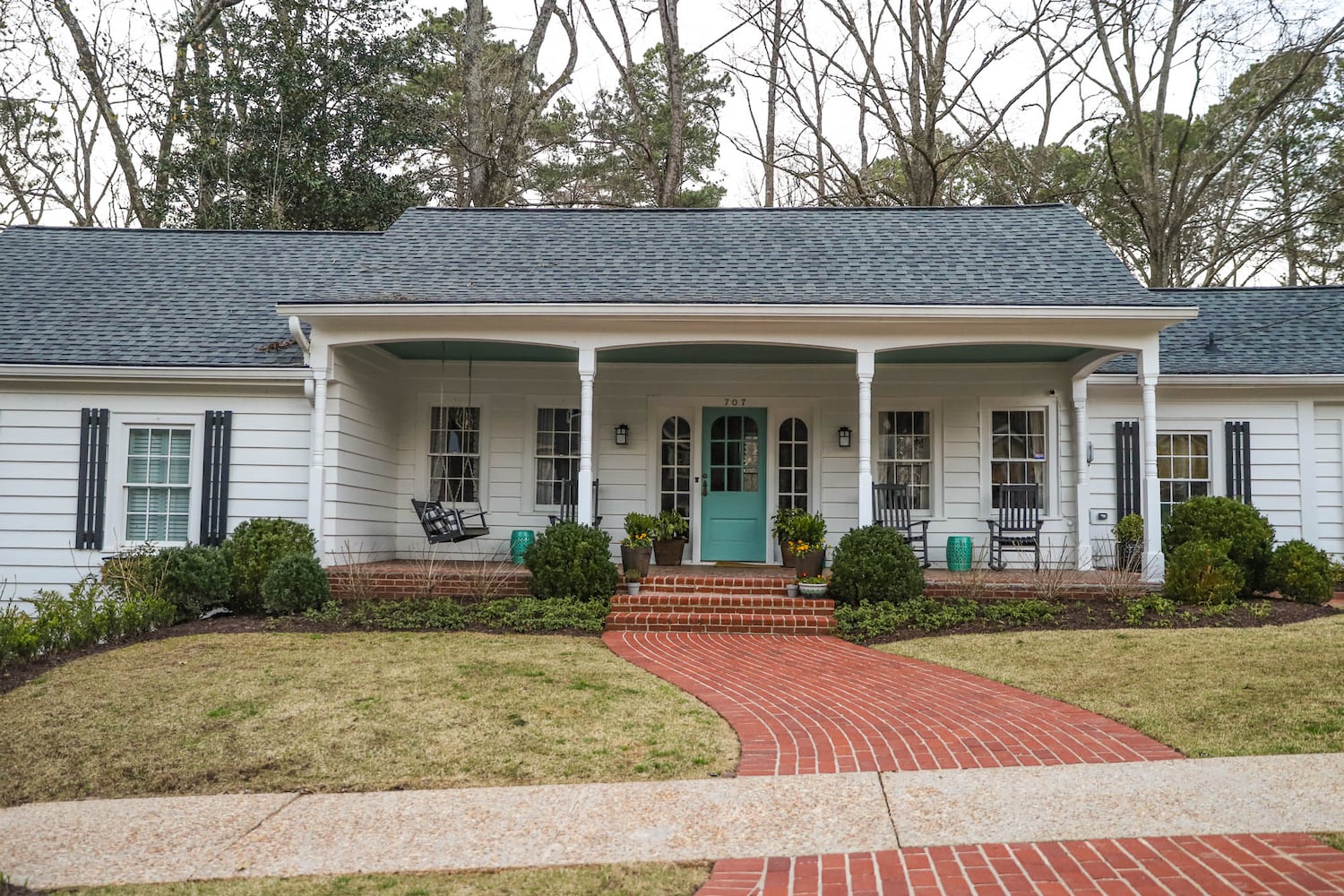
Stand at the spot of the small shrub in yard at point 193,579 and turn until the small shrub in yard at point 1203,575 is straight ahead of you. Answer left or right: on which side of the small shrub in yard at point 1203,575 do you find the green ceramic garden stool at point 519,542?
left

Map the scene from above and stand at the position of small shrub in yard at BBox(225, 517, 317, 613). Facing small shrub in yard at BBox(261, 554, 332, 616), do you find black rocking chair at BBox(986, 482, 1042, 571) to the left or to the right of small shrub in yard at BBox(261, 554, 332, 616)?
left

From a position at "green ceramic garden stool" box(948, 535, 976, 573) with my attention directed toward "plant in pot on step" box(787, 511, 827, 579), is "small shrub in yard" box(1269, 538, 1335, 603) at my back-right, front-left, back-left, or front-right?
back-left

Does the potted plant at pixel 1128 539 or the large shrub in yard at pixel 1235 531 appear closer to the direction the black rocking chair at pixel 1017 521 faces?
the large shrub in yard

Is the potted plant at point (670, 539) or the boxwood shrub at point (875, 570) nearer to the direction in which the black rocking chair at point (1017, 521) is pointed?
the boxwood shrub

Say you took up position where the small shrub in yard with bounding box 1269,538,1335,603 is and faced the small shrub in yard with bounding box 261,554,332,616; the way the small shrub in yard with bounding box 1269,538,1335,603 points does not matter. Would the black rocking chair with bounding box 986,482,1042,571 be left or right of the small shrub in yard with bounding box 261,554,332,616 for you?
right

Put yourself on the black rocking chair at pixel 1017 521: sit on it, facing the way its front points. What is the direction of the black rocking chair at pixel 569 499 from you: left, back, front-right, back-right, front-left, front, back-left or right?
right

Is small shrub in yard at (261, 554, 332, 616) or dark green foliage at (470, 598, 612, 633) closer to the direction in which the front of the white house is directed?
the dark green foliage

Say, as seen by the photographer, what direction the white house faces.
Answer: facing the viewer

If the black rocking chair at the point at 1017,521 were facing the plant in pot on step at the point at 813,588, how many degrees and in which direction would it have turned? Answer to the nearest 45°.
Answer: approximately 45° to its right

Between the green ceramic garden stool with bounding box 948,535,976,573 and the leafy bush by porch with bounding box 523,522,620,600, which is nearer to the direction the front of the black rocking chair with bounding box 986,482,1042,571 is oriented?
the leafy bush by porch

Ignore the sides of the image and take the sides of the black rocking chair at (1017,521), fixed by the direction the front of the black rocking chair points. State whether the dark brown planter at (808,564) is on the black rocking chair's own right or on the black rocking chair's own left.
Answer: on the black rocking chair's own right

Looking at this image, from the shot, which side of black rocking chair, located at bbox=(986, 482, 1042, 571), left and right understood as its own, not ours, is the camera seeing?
front
